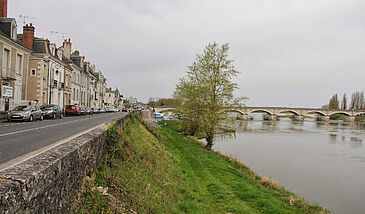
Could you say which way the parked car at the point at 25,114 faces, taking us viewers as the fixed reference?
facing the viewer and to the left of the viewer

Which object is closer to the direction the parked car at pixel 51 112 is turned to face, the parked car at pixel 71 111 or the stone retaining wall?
the stone retaining wall

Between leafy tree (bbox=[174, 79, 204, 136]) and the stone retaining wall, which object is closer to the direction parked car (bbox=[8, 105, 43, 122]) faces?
the stone retaining wall

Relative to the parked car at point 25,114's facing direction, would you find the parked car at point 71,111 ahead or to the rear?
to the rear

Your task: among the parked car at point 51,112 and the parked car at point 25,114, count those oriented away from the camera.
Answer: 0

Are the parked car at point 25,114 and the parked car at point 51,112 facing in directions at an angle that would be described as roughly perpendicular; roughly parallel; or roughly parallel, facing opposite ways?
roughly parallel

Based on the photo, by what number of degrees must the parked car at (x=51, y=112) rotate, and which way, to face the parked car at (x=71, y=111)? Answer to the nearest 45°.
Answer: approximately 135° to its right

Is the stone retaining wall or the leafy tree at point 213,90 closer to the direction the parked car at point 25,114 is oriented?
the stone retaining wall

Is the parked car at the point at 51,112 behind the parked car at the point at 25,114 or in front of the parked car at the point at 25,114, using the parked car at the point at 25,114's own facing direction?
behind

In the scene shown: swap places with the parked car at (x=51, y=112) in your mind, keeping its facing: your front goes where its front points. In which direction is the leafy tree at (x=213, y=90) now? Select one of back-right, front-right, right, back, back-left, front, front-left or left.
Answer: left

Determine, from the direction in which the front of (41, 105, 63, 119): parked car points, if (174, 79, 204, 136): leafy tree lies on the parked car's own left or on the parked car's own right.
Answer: on the parked car's own left
